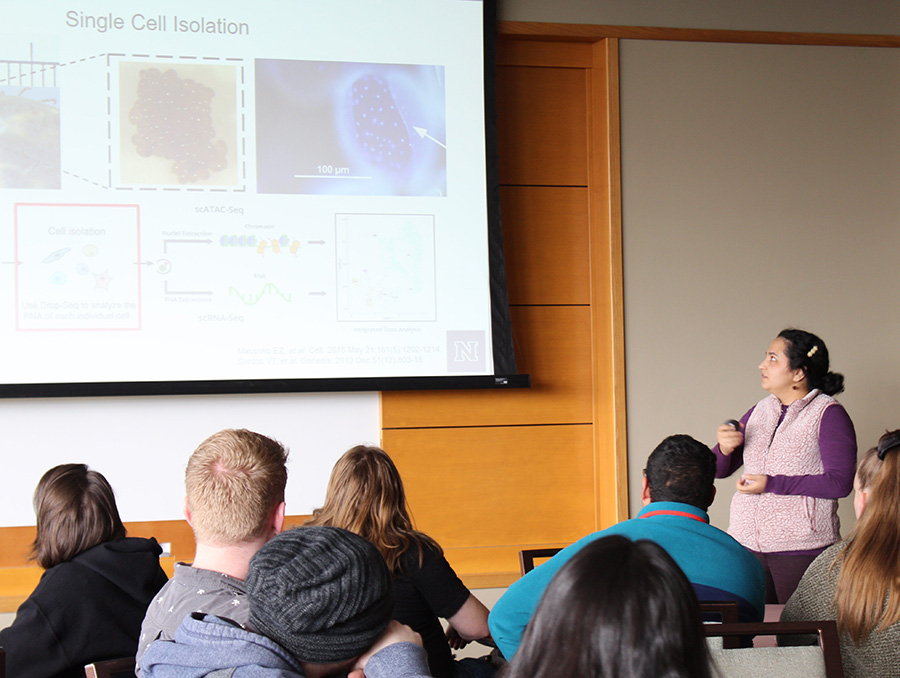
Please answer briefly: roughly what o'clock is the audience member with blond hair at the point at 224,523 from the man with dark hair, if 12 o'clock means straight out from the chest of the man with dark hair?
The audience member with blond hair is roughly at 8 o'clock from the man with dark hair.

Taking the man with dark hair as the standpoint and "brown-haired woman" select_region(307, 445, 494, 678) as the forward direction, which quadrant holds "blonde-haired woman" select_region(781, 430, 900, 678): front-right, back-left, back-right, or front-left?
back-left

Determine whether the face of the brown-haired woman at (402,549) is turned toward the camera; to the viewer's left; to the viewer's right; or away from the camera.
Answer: away from the camera

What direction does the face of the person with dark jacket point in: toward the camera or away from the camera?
away from the camera

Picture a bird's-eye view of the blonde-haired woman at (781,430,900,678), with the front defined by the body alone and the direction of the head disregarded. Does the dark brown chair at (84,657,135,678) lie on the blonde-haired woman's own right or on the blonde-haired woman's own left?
on the blonde-haired woman's own left

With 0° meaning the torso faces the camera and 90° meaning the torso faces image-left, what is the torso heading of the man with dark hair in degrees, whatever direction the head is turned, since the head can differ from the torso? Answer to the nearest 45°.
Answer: approximately 180°

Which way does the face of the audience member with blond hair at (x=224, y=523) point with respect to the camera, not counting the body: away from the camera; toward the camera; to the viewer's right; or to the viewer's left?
away from the camera

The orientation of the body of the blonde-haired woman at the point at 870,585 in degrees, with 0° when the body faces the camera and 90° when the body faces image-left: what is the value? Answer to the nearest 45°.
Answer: approximately 135°
